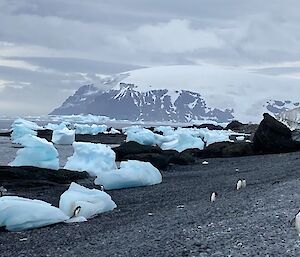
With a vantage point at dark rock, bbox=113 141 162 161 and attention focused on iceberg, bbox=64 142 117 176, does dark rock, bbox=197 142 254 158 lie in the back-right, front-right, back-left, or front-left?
back-left

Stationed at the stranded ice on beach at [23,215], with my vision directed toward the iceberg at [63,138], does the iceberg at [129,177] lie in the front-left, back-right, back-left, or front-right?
front-right

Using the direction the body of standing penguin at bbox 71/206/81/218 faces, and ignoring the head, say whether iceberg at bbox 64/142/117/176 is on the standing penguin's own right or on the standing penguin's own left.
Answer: on the standing penguin's own left

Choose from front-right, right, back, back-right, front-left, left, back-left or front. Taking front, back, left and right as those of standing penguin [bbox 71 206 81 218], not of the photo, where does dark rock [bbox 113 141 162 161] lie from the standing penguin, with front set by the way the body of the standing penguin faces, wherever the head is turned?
left

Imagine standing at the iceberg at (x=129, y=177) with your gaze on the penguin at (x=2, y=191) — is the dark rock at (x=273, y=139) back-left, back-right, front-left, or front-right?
back-right

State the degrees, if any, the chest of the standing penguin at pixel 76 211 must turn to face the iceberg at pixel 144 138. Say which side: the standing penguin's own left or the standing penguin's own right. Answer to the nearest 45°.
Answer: approximately 90° to the standing penguin's own left

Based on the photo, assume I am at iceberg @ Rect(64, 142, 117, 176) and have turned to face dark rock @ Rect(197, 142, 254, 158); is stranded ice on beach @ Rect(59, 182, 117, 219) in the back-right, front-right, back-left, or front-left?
back-right
